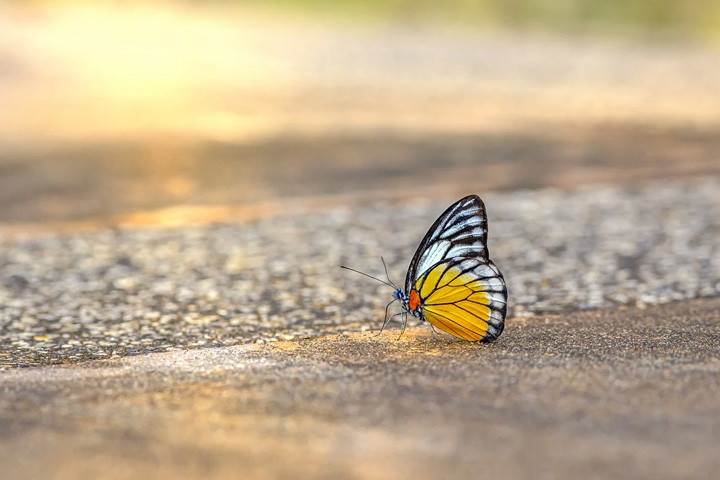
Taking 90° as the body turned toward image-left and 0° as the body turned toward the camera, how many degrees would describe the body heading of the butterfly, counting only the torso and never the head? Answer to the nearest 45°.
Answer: approximately 90°
